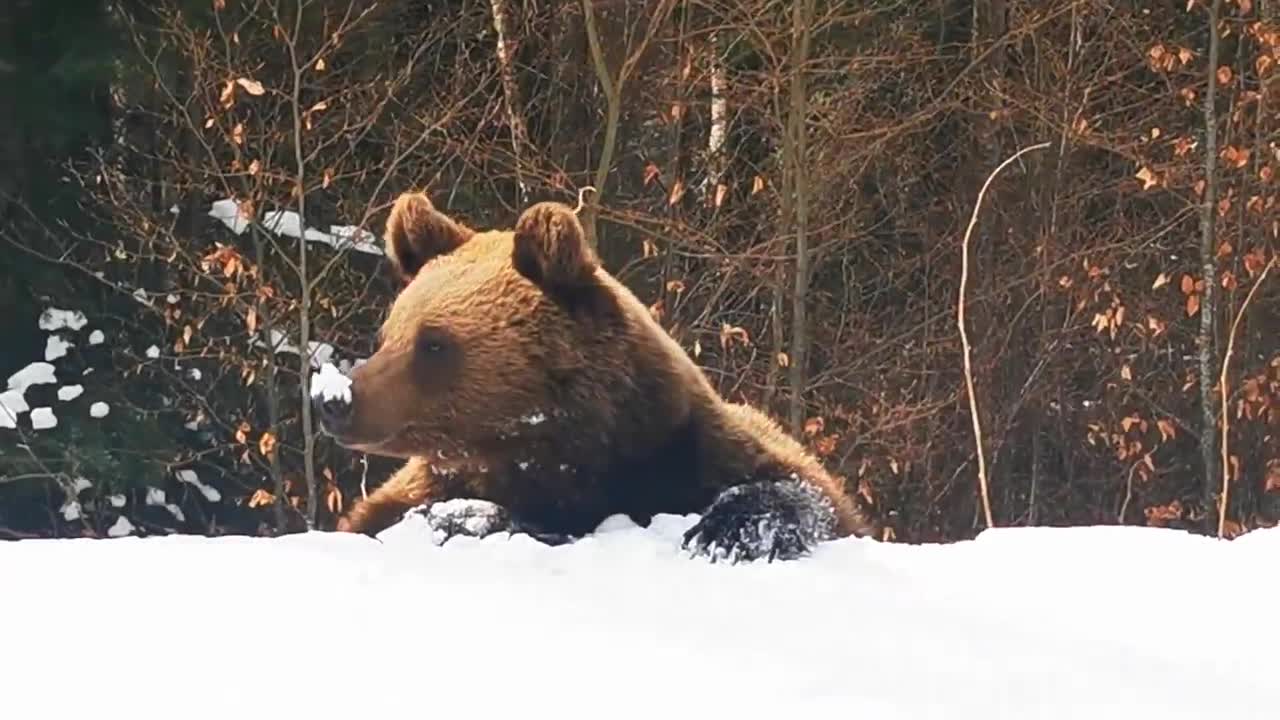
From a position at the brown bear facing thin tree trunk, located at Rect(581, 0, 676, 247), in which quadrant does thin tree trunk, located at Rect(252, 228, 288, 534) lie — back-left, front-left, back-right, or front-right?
front-left

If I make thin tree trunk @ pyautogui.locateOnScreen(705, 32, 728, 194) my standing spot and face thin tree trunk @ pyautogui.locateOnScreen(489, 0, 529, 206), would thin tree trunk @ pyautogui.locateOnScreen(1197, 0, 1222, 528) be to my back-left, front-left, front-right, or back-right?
back-left

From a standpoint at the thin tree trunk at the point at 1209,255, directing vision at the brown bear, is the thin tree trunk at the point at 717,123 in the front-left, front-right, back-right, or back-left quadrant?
front-right

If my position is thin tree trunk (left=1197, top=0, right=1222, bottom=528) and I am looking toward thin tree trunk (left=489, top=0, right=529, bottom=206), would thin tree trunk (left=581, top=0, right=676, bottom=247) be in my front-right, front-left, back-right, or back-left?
front-left

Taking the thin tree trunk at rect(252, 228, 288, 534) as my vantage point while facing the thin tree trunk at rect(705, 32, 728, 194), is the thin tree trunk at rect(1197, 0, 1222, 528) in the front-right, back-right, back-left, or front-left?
front-right

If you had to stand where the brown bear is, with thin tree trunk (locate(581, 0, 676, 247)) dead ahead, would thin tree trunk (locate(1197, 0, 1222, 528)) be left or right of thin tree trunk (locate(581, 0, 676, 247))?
right

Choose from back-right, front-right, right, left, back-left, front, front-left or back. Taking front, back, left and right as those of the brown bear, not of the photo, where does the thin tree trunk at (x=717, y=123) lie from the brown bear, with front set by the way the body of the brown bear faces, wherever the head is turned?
back-right

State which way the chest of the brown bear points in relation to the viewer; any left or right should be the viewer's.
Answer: facing the viewer and to the left of the viewer

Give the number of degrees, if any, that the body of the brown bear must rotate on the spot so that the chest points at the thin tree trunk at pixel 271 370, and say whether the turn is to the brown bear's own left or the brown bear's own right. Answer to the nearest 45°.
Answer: approximately 135° to the brown bear's own right

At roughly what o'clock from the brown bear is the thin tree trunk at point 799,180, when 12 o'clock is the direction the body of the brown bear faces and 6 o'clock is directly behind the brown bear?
The thin tree trunk is roughly at 5 o'clock from the brown bear.

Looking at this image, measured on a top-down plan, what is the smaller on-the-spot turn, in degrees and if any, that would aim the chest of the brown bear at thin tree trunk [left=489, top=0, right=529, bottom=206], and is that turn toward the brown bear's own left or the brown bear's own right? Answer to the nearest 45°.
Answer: approximately 135° to the brown bear's own right

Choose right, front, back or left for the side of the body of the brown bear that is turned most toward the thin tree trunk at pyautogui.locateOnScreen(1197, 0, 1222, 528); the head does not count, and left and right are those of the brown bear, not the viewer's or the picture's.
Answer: back

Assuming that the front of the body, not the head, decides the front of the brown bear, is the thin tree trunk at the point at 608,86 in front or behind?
behind
